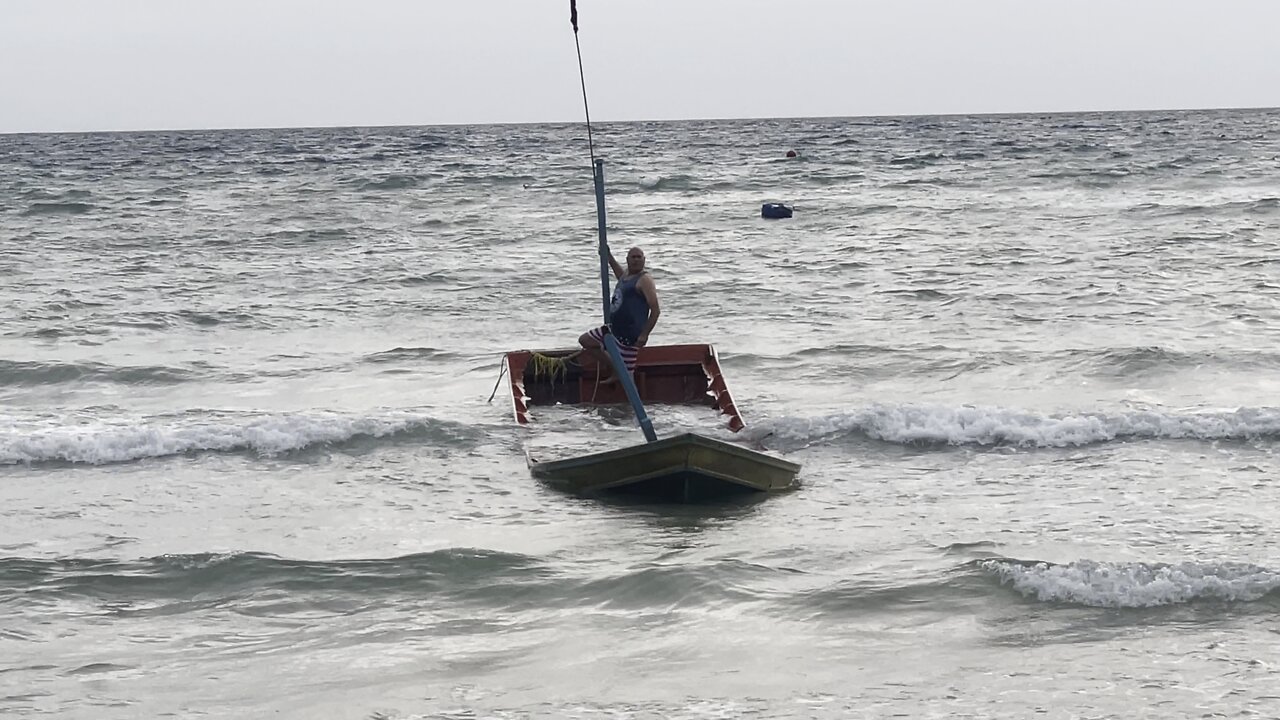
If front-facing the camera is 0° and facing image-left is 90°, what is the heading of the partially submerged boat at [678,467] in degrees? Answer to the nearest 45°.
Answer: approximately 0°

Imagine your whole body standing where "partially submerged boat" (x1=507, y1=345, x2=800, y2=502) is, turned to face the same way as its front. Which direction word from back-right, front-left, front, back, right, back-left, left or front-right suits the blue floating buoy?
back

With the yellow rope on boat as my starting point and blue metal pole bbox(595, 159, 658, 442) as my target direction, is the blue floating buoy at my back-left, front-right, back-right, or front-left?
back-left
